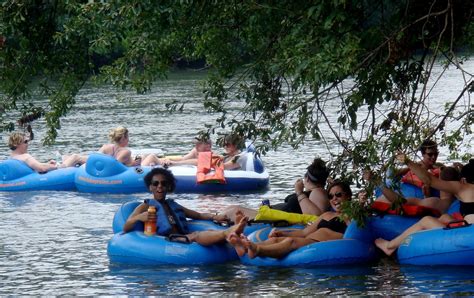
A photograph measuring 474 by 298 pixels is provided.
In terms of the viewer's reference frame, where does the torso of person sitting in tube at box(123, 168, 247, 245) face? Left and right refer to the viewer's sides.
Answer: facing the viewer and to the right of the viewer

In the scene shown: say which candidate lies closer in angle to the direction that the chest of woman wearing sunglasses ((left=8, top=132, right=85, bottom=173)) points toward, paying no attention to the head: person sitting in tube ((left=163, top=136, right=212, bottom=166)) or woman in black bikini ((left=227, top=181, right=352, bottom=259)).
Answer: the person sitting in tube

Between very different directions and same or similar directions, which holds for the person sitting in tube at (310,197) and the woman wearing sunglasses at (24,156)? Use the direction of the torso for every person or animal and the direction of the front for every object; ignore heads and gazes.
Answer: very different directions

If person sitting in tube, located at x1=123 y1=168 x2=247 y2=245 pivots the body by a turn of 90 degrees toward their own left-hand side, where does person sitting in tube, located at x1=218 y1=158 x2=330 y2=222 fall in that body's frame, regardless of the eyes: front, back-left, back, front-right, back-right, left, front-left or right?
front-right

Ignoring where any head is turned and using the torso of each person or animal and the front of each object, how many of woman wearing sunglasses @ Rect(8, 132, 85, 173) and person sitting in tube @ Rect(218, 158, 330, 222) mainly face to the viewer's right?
1

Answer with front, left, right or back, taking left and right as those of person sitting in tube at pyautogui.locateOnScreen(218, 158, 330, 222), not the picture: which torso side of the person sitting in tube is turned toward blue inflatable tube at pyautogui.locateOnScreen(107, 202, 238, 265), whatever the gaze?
front

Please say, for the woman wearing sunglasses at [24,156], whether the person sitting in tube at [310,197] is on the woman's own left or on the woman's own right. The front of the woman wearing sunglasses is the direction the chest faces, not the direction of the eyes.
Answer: on the woman's own right

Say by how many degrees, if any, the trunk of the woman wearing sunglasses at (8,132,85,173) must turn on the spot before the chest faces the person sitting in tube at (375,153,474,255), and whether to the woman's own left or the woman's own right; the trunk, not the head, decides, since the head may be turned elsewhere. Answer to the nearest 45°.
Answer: approximately 45° to the woman's own right

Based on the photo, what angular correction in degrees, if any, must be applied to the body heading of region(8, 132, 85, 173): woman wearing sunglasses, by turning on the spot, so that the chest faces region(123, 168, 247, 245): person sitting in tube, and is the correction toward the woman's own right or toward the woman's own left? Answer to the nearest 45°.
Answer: approximately 90° to the woman's own right

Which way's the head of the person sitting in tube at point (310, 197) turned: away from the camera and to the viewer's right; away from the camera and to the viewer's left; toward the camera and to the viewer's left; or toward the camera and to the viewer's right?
away from the camera and to the viewer's left

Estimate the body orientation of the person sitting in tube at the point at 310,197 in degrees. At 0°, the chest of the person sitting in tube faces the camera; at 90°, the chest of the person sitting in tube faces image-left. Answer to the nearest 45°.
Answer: approximately 90°

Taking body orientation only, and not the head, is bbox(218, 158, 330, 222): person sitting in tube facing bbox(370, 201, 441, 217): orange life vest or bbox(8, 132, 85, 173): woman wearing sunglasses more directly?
the woman wearing sunglasses

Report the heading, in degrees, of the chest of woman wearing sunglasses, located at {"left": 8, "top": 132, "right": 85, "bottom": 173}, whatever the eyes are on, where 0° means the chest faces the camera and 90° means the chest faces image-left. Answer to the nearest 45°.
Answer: approximately 270°
